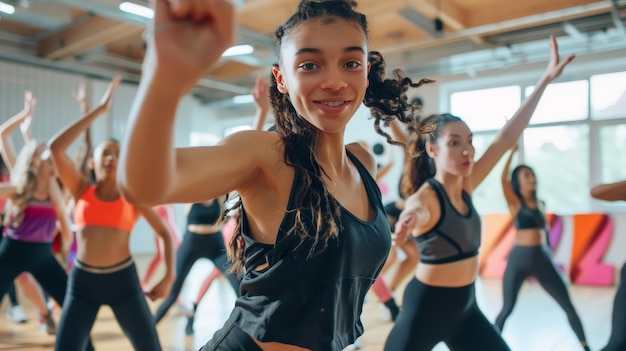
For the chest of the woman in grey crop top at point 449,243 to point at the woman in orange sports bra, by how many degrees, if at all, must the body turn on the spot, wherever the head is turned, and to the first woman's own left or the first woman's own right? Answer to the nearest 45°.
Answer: approximately 135° to the first woman's own right

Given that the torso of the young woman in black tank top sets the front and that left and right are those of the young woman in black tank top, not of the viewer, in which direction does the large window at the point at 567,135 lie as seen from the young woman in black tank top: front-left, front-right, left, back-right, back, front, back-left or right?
left

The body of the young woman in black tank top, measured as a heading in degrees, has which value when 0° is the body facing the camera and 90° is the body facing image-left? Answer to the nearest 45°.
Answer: approximately 315°

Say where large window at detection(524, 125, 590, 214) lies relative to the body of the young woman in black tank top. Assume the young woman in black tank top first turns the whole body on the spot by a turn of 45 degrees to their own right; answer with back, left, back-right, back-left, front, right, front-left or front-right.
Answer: back-left

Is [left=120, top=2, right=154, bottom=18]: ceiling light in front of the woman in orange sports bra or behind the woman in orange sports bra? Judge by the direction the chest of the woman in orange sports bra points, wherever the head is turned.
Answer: behind

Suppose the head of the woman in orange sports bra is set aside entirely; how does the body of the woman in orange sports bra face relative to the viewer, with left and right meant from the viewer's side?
facing the viewer

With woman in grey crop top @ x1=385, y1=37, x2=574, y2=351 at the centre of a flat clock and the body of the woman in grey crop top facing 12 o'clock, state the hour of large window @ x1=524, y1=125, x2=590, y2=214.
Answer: The large window is roughly at 8 o'clock from the woman in grey crop top.

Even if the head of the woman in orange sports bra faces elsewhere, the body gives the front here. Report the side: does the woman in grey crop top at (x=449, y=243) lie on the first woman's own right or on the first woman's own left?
on the first woman's own left

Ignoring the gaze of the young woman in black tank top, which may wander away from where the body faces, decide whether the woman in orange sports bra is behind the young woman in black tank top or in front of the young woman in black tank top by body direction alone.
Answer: behind
